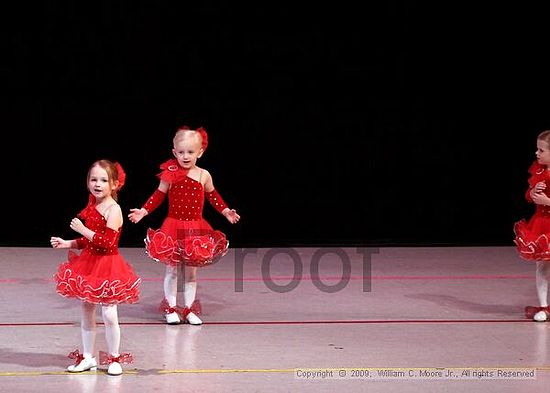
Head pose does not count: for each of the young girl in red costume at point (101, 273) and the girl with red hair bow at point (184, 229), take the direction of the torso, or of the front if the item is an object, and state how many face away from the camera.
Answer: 0

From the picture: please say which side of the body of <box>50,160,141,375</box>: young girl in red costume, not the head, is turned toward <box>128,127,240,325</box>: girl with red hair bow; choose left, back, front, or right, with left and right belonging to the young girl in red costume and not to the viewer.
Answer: back

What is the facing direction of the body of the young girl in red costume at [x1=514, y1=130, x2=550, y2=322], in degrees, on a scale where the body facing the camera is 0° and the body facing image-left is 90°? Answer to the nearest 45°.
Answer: approximately 45°

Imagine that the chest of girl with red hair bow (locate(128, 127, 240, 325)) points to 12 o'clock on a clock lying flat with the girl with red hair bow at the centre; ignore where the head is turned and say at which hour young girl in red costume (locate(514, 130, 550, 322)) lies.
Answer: The young girl in red costume is roughly at 9 o'clock from the girl with red hair bow.

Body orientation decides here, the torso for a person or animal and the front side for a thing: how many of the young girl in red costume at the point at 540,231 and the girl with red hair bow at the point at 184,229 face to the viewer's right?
0

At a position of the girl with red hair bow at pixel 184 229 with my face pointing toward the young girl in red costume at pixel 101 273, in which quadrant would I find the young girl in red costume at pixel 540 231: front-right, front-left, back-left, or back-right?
back-left
